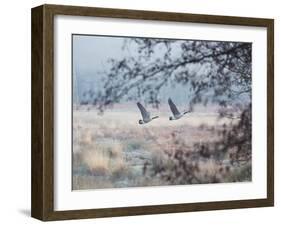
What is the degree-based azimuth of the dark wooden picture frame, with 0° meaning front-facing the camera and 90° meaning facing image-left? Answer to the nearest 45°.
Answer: approximately 315°
